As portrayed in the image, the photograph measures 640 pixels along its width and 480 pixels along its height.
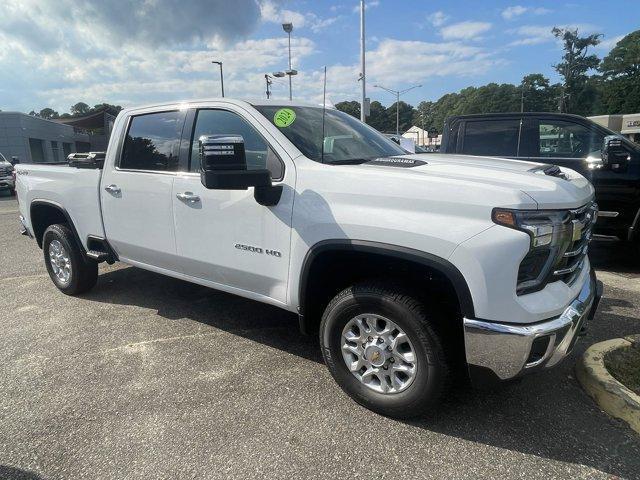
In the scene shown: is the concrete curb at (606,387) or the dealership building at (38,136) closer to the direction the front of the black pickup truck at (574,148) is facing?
the concrete curb

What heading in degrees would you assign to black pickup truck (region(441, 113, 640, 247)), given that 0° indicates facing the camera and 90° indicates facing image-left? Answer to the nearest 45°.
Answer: approximately 270°

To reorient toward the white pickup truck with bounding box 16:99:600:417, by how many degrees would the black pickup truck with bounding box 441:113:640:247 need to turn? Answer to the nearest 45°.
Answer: approximately 90° to its right

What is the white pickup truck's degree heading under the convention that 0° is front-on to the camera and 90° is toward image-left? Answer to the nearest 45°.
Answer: approximately 315°

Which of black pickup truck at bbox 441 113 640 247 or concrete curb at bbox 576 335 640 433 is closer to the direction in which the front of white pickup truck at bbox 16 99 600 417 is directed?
the concrete curb

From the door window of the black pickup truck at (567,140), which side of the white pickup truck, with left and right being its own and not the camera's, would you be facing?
left

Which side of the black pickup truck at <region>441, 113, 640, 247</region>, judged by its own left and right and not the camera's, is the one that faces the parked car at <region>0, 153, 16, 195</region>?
back

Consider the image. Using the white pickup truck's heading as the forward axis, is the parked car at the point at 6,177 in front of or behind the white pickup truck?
behind

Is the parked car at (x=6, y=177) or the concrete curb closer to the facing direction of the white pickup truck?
the concrete curb

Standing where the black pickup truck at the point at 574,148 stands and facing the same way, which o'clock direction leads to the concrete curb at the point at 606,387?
The concrete curb is roughly at 3 o'clock from the black pickup truck.

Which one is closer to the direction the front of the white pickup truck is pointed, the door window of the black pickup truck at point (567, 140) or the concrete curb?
the concrete curb

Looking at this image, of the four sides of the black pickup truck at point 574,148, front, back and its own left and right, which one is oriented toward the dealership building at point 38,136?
back
